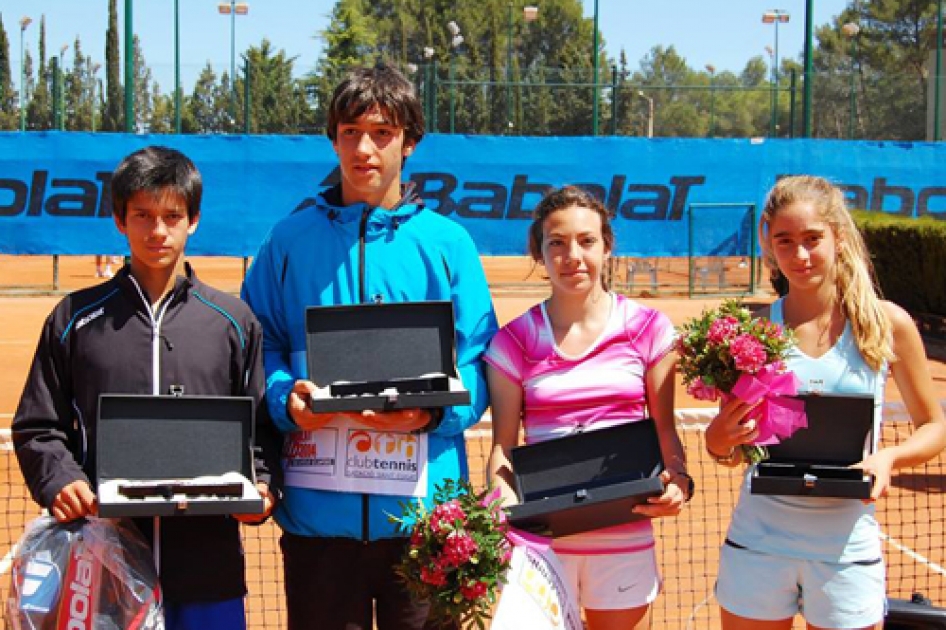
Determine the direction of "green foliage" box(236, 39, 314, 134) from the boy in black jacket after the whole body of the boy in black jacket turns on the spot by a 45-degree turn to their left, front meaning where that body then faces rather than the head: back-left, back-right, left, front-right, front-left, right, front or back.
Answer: back-left

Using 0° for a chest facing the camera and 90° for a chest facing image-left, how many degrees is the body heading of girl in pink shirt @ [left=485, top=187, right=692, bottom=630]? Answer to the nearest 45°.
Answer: approximately 0°

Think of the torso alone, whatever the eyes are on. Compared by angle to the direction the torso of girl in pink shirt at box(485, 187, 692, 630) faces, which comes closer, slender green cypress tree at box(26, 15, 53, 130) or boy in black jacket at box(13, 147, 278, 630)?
the boy in black jacket

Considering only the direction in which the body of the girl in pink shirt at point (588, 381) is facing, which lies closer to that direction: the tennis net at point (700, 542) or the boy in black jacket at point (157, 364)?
the boy in black jacket

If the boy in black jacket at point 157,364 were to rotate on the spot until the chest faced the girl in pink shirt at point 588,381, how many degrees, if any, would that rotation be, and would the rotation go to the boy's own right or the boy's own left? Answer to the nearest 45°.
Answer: approximately 90° to the boy's own left

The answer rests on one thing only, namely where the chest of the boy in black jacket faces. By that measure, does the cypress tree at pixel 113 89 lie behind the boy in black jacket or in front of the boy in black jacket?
behind

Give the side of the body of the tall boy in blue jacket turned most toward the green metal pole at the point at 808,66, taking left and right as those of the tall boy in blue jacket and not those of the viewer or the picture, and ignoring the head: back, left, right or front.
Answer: back

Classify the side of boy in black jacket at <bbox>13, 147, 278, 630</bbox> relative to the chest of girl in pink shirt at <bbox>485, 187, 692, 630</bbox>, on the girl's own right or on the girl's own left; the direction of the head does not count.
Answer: on the girl's own right

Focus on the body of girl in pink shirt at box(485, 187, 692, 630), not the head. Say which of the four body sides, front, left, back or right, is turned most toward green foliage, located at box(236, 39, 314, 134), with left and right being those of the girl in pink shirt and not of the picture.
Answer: back

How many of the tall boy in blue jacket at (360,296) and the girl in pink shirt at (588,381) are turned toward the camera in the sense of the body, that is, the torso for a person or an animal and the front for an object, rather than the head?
2
